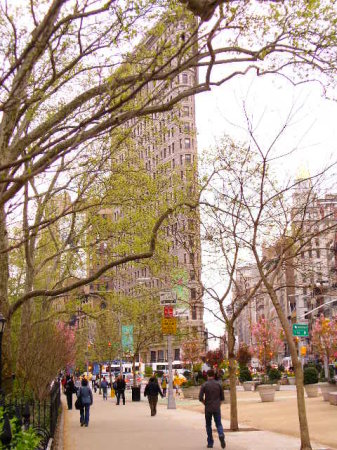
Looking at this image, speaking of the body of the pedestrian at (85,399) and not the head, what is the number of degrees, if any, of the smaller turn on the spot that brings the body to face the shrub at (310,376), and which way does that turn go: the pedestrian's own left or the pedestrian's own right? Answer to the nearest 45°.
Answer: approximately 45° to the pedestrian's own right

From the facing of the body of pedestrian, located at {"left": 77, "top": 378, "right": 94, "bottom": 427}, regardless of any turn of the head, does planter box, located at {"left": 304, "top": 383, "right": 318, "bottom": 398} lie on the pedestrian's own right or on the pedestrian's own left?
on the pedestrian's own right

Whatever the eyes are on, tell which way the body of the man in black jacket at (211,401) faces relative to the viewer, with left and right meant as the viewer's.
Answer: facing away from the viewer

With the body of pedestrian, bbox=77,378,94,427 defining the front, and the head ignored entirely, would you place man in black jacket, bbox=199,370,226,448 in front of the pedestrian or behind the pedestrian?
behind

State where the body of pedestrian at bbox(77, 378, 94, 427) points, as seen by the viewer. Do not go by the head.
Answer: away from the camera

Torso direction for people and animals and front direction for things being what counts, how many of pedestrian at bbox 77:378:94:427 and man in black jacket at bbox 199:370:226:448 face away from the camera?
2
